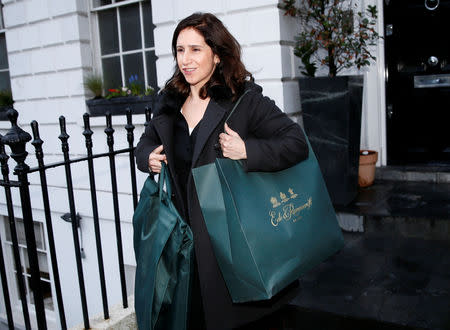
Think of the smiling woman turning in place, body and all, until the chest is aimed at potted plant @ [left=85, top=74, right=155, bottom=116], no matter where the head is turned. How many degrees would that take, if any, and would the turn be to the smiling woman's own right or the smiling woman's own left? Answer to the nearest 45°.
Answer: approximately 135° to the smiling woman's own right

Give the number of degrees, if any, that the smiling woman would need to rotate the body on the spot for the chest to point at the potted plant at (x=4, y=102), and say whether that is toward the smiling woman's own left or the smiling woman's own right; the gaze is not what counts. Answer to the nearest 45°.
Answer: approximately 90° to the smiling woman's own right

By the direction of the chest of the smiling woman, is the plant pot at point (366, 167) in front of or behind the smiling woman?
behind

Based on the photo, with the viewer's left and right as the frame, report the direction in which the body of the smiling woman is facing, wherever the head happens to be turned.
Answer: facing the viewer and to the left of the viewer

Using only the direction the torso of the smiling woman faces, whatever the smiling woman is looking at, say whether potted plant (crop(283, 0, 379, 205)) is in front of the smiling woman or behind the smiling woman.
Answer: behind
